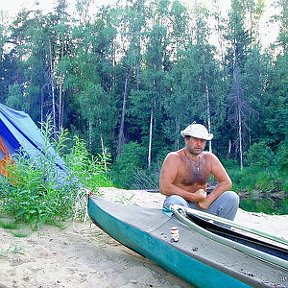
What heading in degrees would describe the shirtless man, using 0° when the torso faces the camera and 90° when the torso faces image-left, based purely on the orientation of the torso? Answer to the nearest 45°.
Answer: approximately 0°

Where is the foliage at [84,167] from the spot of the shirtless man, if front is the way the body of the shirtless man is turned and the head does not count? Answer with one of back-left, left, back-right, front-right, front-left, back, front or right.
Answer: back-right

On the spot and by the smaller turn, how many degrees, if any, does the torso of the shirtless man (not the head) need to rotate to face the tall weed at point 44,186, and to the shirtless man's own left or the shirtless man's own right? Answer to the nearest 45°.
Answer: approximately 90° to the shirtless man's own right

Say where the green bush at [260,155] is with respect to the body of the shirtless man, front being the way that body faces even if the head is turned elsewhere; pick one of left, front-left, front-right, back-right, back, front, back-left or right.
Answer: back

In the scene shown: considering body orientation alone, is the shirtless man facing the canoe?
yes

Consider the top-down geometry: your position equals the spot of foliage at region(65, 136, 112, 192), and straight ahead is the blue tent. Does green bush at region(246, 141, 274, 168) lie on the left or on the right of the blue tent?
right
